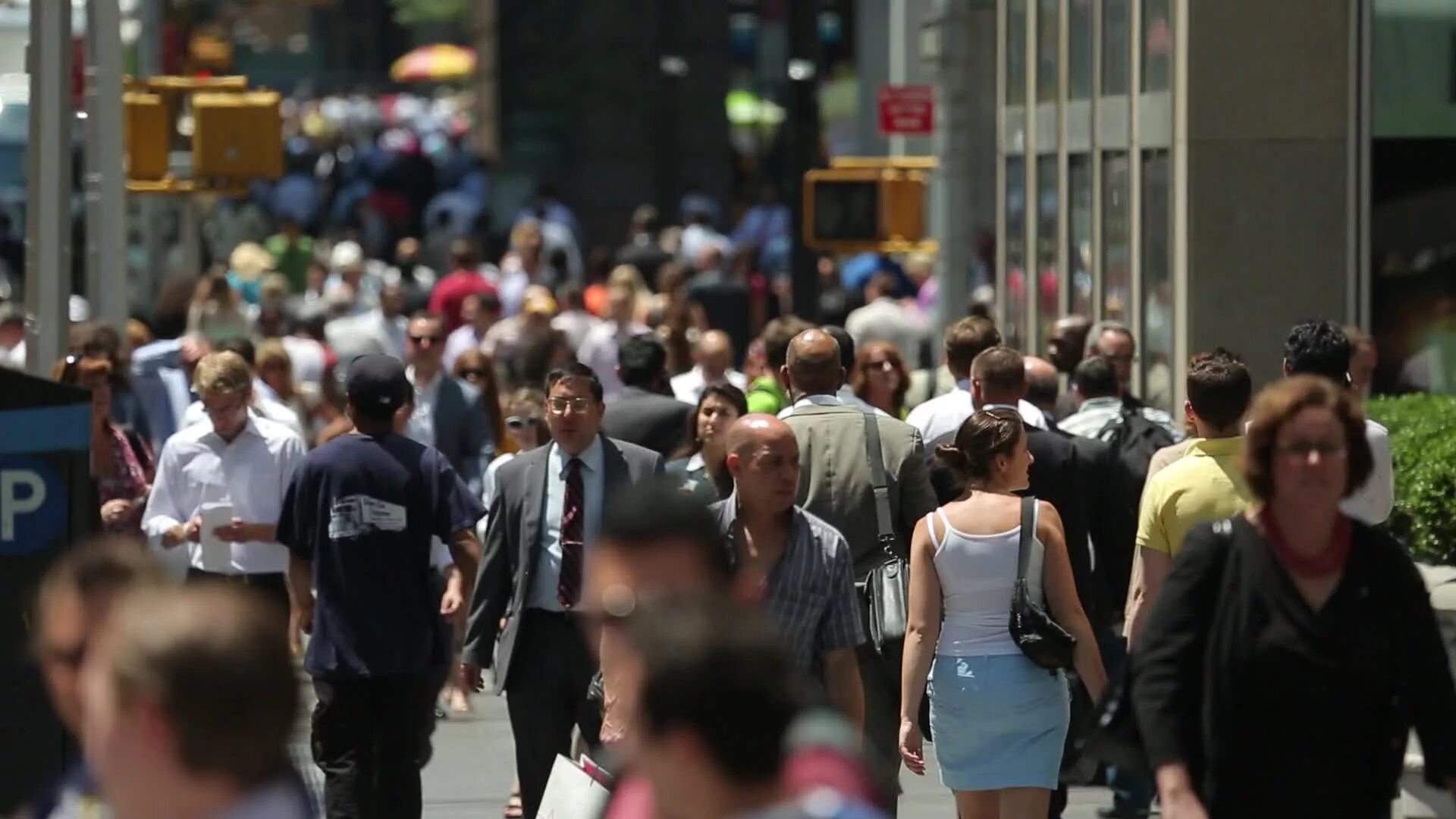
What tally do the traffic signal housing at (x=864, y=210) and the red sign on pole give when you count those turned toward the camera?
2

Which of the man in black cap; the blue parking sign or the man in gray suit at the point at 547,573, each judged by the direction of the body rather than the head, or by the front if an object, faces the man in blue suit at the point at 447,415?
the man in black cap

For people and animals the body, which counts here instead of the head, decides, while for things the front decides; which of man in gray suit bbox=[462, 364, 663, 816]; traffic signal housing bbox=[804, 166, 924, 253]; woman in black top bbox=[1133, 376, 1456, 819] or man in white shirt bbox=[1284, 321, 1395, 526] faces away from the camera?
the man in white shirt

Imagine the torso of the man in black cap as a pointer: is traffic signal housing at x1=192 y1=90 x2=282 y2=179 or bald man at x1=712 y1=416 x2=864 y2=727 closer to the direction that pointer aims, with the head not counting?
the traffic signal housing

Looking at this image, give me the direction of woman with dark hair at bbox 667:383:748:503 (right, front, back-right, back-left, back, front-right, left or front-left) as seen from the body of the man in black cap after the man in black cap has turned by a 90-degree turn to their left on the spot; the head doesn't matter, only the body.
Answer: back-right

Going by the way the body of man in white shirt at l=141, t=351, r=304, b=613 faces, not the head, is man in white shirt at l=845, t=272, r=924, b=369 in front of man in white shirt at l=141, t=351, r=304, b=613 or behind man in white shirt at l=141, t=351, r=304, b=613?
behind

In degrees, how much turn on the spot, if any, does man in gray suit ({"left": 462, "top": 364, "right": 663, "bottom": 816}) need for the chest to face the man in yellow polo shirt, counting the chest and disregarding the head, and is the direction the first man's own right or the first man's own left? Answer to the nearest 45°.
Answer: approximately 45° to the first man's own left

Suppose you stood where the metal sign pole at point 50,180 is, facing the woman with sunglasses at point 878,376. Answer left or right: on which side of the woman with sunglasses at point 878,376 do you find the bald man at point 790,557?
right

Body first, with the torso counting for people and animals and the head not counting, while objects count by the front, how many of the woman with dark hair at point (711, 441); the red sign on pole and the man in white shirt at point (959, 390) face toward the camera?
2

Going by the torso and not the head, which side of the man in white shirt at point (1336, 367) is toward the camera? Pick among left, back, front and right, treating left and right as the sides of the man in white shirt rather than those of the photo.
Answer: back

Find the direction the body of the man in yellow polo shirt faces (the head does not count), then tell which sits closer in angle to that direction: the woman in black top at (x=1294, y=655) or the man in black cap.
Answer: the man in black cap

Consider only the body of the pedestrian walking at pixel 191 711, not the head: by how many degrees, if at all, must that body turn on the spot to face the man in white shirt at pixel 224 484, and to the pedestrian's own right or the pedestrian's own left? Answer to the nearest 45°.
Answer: approximately 45° to the pedestrian's own right

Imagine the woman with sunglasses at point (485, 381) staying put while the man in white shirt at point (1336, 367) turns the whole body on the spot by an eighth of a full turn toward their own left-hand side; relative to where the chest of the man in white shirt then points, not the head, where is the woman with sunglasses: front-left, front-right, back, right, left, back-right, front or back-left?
front

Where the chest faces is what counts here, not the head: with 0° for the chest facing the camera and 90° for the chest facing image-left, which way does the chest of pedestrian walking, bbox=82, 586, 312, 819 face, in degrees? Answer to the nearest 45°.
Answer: approximately 135°
